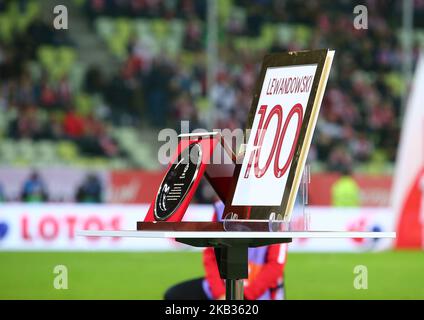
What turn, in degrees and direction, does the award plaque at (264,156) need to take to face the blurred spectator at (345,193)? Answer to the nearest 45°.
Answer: approximately 135° to its right

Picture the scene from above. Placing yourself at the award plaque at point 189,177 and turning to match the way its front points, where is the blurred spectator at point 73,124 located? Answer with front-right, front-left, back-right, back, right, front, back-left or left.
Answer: back-right

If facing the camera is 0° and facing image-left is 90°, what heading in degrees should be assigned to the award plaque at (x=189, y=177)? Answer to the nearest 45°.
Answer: approximately 45°

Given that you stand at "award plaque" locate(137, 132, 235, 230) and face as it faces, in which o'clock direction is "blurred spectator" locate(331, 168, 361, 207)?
The blurred spectator is roughly at 5 o'clock from the award plaque.

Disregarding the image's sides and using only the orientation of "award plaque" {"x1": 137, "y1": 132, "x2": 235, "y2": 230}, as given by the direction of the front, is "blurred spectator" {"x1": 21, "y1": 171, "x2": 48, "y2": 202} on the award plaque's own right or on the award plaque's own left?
on the award plaque's own right

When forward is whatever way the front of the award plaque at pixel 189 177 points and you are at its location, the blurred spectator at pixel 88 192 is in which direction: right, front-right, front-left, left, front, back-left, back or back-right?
back-right

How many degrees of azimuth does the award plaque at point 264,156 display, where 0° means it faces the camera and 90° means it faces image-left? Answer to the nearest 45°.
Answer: approximately 45°
